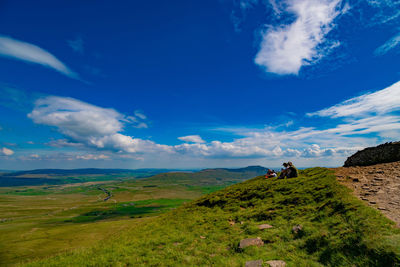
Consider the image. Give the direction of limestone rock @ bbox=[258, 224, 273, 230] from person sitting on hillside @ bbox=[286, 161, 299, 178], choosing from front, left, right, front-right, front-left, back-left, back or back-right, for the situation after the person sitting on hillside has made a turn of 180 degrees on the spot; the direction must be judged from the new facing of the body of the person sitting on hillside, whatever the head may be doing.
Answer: right

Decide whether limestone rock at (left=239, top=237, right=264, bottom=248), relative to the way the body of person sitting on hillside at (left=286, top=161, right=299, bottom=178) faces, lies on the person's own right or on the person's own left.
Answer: on the person's own left

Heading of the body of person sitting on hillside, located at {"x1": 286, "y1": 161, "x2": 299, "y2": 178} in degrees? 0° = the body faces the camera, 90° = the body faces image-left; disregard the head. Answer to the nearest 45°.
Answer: approximately 90°

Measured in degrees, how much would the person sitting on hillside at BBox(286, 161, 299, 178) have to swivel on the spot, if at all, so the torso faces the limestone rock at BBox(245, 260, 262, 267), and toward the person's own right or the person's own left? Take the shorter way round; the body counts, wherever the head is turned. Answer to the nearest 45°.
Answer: approximately 90° to the person's own left

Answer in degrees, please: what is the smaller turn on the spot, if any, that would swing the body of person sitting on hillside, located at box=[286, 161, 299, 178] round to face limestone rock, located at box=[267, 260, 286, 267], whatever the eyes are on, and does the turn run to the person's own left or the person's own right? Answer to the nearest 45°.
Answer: approximately 90° to the person's own left
